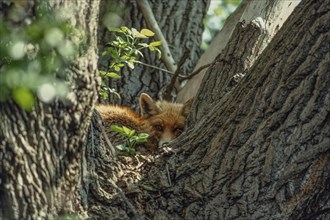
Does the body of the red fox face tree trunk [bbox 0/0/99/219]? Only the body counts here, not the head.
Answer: no

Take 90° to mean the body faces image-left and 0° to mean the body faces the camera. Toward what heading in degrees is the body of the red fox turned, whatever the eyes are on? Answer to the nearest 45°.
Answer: approximately 315°
